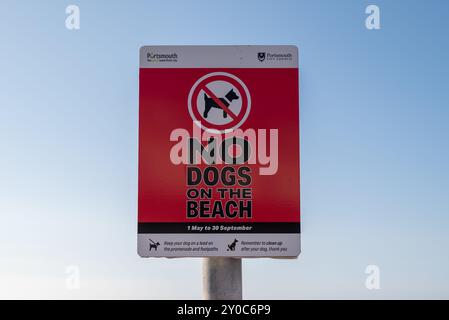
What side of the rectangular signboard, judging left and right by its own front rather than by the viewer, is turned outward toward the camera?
front
